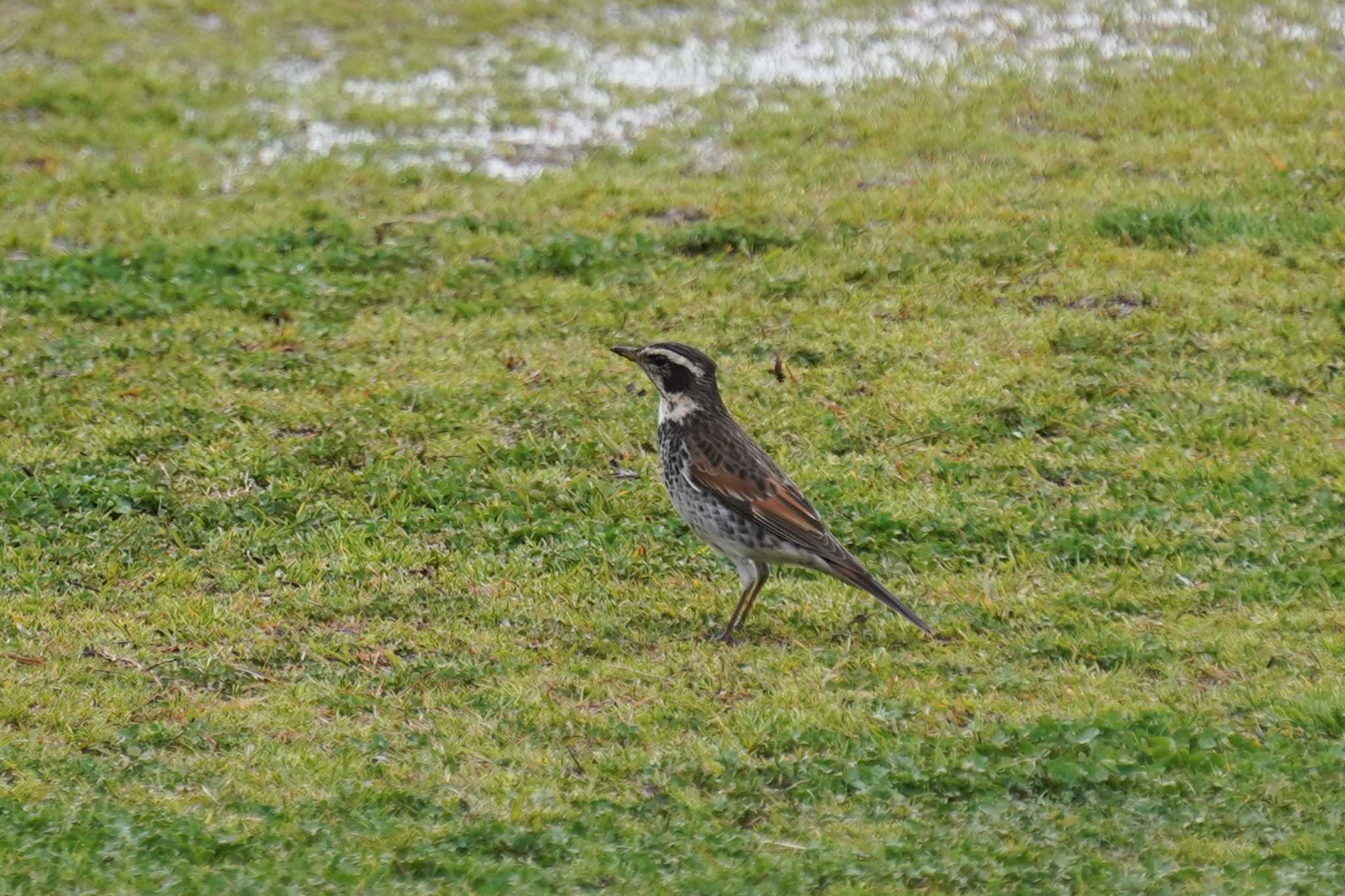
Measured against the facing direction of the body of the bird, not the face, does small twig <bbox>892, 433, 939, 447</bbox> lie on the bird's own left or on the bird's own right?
on the bird's own right

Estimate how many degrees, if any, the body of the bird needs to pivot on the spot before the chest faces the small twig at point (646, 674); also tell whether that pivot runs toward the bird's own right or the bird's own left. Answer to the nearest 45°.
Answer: approximately 90° to the bird's own left

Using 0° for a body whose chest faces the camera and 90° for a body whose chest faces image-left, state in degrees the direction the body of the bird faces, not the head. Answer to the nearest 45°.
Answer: approximately 90°
